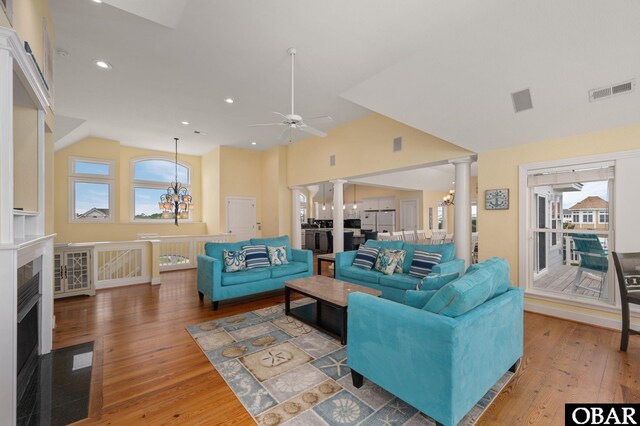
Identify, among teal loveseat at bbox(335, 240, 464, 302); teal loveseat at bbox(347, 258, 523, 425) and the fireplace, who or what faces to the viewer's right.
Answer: the fireplace

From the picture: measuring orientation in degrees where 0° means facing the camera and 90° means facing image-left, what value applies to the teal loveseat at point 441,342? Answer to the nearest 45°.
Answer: approximately 135°

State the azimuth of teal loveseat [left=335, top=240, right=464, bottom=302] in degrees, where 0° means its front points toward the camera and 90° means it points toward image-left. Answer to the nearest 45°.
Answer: approximately 45°

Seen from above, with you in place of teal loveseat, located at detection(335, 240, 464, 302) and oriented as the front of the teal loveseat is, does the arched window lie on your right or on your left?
on your right

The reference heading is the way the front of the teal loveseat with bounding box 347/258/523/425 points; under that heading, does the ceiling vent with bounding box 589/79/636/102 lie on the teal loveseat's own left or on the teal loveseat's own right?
on the teal loveseat's own right

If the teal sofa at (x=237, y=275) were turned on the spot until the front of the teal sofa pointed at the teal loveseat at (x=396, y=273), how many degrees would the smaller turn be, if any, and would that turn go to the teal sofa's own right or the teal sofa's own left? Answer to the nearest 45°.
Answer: approximately 45° to the teal sofa's own left

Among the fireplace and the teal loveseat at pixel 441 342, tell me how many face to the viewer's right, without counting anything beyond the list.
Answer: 1

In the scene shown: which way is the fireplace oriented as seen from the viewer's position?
to the viewer's right

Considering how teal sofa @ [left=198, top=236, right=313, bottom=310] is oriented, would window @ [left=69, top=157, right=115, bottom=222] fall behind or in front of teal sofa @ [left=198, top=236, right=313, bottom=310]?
behind

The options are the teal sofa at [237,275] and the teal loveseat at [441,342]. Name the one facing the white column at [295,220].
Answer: the teal loveseat

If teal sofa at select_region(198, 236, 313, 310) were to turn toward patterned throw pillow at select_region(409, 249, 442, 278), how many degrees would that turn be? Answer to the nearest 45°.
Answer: approximately 45° to its left

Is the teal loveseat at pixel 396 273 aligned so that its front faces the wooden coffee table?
yes
